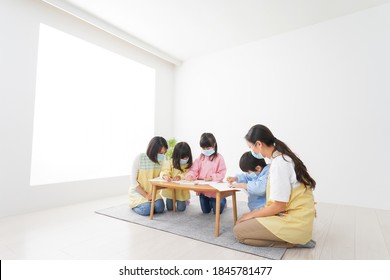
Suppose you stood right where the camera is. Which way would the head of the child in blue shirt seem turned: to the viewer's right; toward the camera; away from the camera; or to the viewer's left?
to the viewer's left

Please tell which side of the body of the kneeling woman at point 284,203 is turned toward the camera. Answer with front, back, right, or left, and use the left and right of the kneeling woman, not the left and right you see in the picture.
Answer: left

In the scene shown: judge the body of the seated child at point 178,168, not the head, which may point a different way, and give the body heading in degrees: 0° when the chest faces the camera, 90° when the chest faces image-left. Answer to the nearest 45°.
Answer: approximately 0°

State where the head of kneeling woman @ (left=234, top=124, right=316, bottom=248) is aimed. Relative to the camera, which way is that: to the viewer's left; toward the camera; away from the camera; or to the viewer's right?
to the viewer's left

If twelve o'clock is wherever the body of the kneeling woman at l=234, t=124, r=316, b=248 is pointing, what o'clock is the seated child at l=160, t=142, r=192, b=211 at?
The seated child is roughly at 1 o'clock from the kneeling woman.

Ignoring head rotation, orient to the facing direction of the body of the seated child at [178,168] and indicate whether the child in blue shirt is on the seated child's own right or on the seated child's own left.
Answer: on the seated child's own left

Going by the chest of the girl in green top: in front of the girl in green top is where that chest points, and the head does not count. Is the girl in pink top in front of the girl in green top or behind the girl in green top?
in front

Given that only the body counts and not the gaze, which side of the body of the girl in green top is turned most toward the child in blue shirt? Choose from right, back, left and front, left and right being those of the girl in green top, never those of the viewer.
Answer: front

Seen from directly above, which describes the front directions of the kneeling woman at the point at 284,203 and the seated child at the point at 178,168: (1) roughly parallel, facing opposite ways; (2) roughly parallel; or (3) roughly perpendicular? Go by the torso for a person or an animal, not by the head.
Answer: roughly perpendicular

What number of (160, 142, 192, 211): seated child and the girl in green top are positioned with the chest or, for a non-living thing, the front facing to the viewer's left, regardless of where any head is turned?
0

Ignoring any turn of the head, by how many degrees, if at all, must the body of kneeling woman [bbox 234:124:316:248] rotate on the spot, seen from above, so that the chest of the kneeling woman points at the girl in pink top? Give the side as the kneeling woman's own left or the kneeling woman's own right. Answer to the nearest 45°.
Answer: approximately 45° to the kneeling woman's own right

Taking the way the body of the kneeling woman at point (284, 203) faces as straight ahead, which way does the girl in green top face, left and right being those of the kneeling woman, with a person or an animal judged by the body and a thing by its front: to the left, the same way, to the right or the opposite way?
the opposite way
